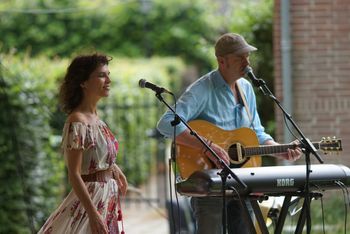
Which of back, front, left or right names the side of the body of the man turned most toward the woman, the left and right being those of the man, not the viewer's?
right

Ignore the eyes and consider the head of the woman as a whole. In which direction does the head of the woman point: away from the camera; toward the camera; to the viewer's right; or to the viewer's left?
to the viewer's right
